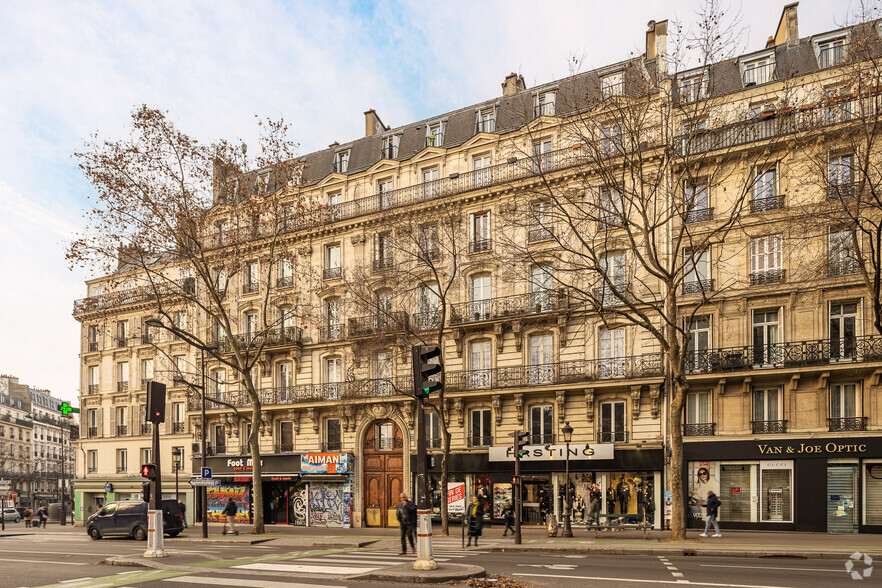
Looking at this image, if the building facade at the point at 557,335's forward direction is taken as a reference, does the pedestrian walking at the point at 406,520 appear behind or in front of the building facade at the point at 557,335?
in front

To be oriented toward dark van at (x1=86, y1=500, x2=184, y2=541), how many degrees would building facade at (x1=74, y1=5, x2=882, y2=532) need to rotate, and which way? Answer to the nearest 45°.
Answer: approximately 45° to its right

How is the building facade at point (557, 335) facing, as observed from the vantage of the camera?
facing the viewer and to the left of the viewer
